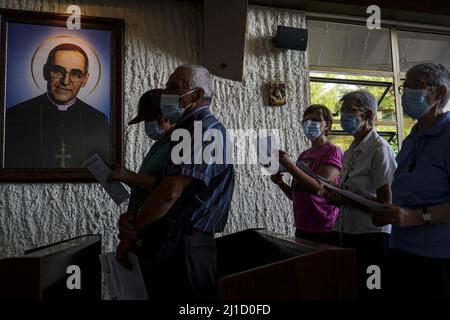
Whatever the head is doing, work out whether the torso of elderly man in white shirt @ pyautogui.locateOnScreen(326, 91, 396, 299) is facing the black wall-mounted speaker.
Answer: no

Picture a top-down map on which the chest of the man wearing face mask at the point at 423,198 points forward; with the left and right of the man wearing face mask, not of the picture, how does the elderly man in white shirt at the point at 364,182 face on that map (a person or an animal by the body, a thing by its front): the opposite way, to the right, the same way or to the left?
the same way

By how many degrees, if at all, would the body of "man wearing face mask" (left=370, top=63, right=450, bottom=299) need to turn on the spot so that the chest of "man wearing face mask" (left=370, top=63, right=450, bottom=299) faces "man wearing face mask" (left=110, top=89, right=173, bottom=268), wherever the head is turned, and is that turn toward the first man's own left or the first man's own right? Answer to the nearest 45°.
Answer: approximately 45° to the first man's own right

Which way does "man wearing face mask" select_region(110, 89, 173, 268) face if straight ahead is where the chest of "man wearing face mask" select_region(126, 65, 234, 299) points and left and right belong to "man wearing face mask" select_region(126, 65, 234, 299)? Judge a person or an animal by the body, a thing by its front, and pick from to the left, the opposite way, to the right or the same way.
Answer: the same way

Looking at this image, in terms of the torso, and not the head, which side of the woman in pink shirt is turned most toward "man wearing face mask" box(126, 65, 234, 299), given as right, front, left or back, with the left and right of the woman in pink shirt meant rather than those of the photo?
front

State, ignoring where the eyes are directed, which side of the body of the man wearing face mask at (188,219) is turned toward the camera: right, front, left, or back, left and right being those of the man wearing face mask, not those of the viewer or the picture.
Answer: left

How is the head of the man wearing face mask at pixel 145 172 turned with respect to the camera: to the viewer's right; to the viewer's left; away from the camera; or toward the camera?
to the viewer's left

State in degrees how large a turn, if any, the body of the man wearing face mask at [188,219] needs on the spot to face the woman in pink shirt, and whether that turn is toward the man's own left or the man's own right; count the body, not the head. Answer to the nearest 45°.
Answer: approximately 135° to the man's own right

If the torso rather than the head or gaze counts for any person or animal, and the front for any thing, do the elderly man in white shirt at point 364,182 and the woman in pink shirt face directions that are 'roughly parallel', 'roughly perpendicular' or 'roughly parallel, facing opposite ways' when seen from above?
roughly parallel

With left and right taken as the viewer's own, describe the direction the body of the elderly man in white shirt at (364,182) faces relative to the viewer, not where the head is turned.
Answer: facing the viewer and to the left of the viewer

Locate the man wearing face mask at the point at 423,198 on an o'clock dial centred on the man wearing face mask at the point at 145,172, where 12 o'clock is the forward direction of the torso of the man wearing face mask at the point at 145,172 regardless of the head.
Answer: the man wearing face mask at the point at 423,198 is roughly at 7 o'clock from the man wearing face mask at the point at 145,172.

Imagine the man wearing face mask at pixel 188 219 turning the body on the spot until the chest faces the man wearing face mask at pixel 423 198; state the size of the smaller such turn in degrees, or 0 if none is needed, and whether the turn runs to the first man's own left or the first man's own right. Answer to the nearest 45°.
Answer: approximately 180°

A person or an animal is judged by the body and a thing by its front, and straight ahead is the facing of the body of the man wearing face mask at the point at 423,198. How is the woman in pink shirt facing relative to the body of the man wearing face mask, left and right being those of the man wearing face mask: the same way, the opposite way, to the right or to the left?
the same way

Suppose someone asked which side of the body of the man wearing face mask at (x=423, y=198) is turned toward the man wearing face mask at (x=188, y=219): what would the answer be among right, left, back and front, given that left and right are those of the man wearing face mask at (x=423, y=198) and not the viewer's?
front

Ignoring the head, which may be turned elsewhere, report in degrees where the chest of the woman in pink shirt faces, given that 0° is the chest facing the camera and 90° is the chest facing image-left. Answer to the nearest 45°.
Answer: approximately 45°

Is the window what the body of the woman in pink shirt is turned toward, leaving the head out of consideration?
no

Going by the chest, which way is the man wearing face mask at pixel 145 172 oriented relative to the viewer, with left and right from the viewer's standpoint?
facing to the left of the viewer

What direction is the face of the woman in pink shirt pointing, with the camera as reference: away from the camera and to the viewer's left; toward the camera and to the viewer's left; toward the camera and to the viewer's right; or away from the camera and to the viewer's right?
toward the camera and to the viewer's left

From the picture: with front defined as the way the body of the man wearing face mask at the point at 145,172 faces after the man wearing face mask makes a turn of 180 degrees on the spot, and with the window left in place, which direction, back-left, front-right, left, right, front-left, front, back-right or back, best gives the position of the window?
front-left

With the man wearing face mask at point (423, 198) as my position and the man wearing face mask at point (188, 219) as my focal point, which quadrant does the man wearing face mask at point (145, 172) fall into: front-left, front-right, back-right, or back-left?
front-right
